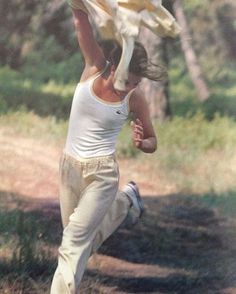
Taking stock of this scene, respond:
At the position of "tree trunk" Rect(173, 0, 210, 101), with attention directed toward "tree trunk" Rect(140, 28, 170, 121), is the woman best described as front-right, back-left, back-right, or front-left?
front-left

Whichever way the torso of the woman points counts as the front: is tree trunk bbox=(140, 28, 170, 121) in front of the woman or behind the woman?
behind

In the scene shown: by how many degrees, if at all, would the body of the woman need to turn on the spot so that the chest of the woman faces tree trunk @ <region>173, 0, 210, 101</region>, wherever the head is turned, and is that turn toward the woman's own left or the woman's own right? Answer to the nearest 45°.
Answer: approximately 135° to the woman's own left

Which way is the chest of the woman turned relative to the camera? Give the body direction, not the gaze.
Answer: toward the camera

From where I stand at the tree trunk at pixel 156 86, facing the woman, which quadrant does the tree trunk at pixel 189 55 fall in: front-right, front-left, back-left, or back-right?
back-left
